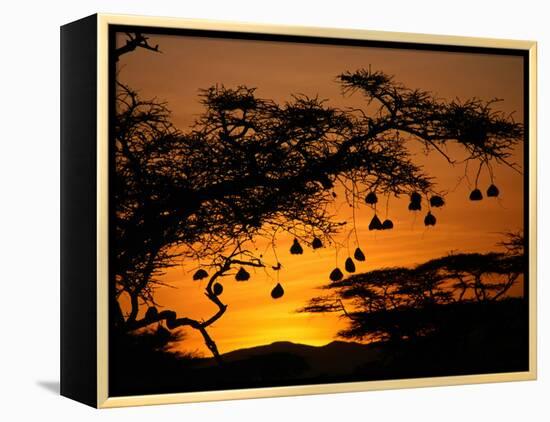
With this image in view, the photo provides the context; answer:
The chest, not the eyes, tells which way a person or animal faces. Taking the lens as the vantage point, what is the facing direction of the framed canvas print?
facing the viewer and to the right of the viewer
